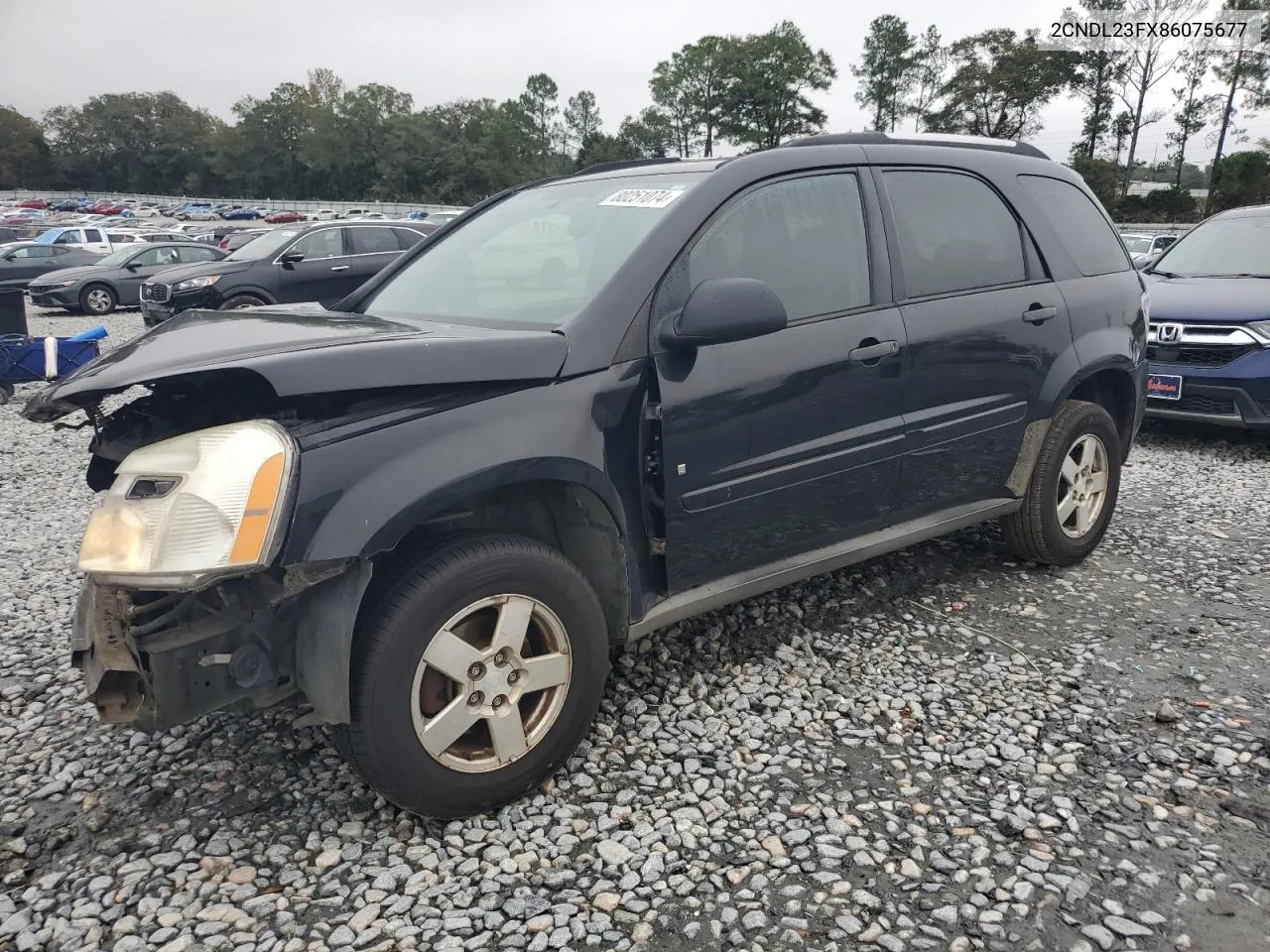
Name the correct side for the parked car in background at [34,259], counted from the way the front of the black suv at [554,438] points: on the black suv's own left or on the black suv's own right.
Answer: on the black suv's own right

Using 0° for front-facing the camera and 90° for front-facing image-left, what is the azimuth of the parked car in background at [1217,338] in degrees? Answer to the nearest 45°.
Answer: approximately 45°

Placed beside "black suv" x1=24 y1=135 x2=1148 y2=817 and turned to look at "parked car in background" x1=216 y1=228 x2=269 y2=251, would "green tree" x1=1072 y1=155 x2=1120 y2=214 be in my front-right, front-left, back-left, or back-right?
front-right

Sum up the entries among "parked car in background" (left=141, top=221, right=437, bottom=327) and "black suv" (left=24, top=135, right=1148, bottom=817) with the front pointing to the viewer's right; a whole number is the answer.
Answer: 0

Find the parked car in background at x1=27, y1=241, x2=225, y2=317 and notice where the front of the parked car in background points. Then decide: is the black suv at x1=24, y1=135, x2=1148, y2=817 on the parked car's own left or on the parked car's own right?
on the parked car's own left

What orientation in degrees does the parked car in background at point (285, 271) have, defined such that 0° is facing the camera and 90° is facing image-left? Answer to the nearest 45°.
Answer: approximately 45°

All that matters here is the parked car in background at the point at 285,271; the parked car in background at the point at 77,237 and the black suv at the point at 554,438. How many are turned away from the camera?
0

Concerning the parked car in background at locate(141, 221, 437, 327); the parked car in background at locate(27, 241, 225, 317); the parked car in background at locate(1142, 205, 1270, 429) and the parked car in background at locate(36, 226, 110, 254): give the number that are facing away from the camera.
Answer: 0

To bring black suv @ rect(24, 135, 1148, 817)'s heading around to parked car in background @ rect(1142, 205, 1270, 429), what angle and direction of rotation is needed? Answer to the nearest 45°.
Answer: approximately 180°

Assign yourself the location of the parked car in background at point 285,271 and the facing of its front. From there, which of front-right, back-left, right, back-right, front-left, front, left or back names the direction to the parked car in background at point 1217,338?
left

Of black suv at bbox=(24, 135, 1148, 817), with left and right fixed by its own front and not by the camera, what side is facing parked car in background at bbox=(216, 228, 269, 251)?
right
